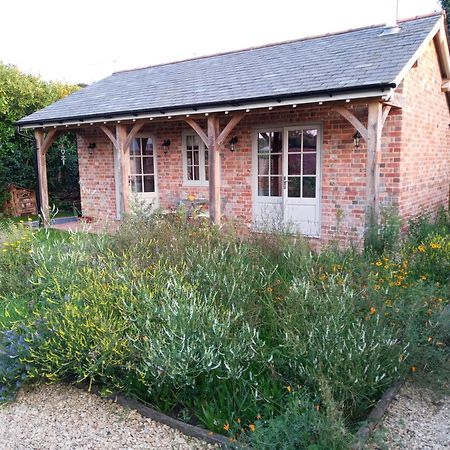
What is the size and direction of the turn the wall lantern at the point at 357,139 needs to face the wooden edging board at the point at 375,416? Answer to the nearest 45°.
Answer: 0° — it already faces it

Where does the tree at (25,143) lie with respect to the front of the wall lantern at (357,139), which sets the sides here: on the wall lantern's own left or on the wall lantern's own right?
on the wall lantern's own right

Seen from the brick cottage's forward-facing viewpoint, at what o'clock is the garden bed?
The garden bed is roughly at 11 o'clock from the brick cottage.

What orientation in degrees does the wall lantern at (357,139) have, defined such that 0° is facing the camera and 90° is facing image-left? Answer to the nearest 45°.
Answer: approximately 0°

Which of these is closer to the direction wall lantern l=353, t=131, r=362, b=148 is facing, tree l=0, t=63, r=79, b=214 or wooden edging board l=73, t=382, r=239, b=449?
the wooden edging board

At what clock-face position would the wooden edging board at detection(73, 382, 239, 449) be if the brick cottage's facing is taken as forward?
The wooden edging board is roughly at 11 o'clock from the brick cottage.

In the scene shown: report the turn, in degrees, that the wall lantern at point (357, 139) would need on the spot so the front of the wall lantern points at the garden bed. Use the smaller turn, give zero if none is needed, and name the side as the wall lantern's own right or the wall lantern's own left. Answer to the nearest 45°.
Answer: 0° — it already faces it

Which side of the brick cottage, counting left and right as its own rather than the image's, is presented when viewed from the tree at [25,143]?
right

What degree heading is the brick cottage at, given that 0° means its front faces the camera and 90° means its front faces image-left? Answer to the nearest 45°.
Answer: approximately 45°
